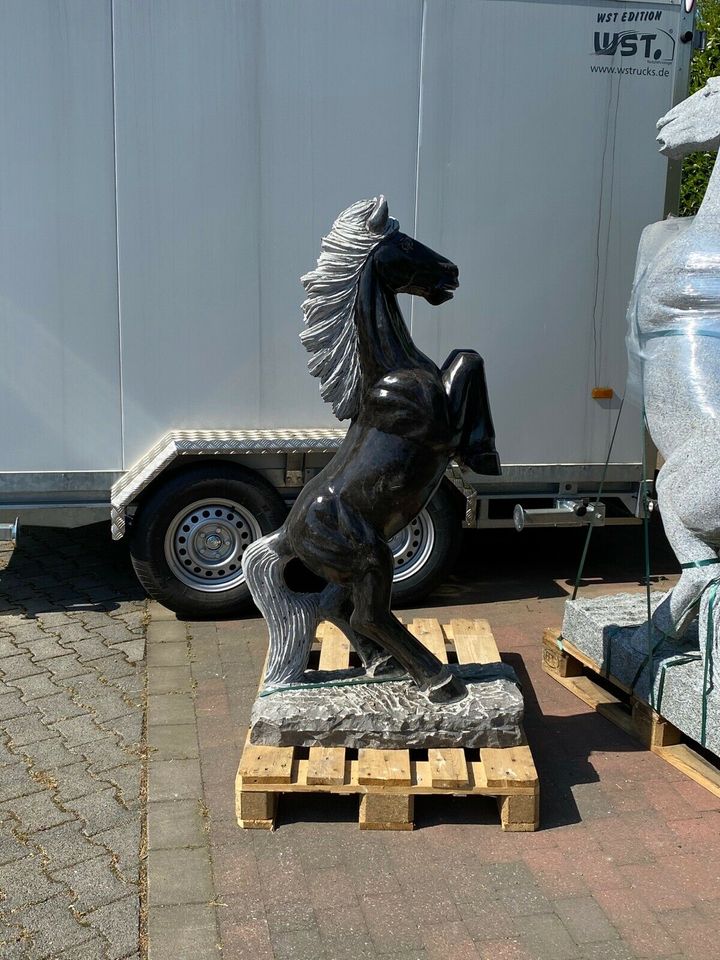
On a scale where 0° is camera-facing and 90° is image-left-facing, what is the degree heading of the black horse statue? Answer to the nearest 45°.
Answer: approximately 270°

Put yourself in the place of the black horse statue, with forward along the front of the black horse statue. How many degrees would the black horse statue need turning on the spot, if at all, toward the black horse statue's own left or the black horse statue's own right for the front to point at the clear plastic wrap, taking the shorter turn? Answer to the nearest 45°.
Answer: approximately 45° to the black horse statue's own left

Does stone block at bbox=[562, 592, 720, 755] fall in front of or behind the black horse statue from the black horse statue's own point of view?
in front

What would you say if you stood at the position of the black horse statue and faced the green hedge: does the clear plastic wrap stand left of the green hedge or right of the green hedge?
right

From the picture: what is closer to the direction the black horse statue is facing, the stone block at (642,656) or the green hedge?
the stone block
